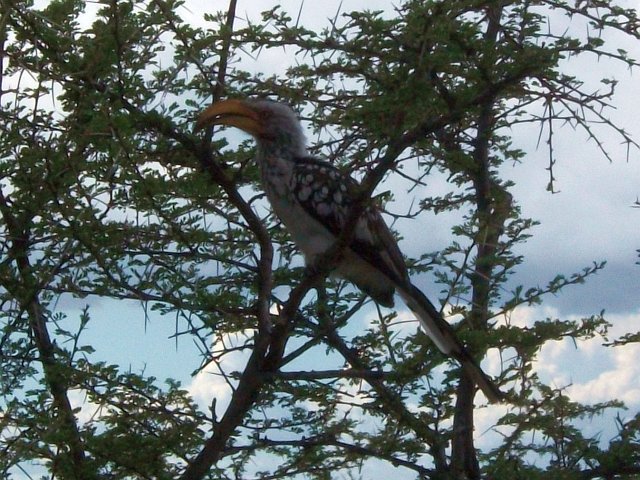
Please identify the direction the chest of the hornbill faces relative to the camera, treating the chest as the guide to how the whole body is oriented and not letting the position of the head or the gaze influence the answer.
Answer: to the viewer's left
